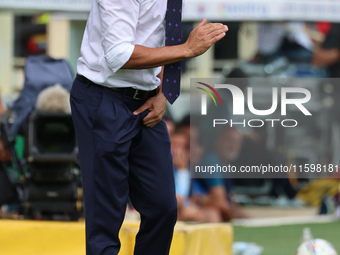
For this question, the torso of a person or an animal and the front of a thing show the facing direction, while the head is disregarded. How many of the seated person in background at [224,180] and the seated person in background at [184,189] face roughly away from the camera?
0

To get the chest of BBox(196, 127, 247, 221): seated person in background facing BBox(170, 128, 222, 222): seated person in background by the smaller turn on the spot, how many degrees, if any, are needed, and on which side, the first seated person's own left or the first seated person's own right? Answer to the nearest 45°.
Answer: approximately 90° to the first seated person's own right

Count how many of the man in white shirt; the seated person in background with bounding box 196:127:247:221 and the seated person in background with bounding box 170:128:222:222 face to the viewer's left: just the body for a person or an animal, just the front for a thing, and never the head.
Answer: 0

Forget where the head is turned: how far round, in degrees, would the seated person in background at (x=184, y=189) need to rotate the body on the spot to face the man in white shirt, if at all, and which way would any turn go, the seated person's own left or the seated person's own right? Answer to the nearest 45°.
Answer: approximately 45° to the seated person's own right

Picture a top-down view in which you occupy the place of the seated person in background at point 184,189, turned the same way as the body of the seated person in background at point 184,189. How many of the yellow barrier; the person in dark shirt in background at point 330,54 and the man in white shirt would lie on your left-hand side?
1

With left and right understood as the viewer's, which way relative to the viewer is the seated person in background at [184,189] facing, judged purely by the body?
facing the viewer and to the right of the viewer

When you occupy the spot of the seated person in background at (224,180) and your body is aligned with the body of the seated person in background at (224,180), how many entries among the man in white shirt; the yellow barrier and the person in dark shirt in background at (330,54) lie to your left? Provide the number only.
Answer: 1

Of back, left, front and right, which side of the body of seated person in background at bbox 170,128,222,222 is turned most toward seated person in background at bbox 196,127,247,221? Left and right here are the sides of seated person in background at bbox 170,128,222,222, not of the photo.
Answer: left

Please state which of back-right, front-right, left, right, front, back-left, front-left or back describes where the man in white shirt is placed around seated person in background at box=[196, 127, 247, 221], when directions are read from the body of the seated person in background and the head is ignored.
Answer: front-right
